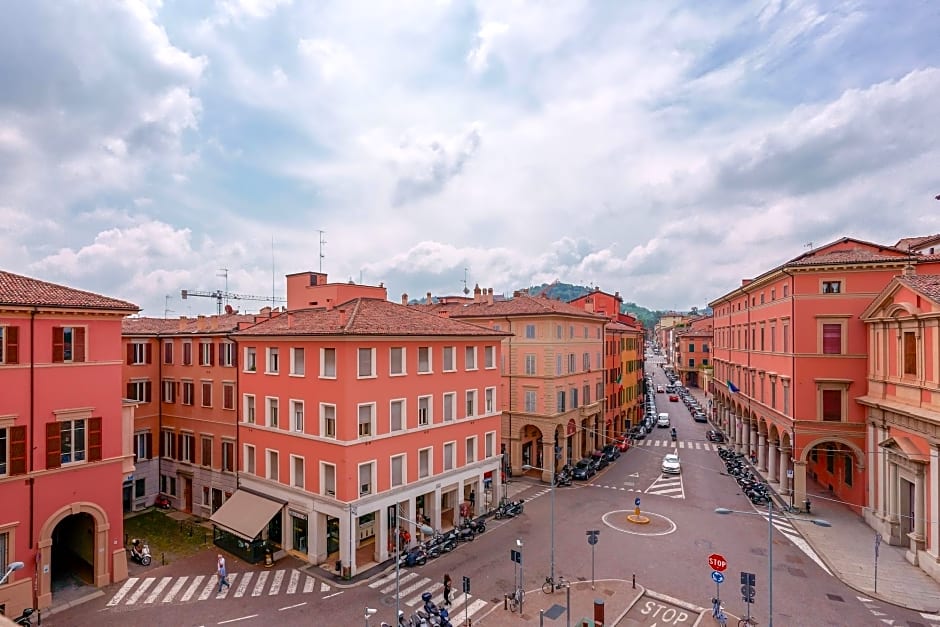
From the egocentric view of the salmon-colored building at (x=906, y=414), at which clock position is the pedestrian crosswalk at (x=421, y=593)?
The pedestrian crosswalk is roughly at 12 o'clock from the salmon-colored building.

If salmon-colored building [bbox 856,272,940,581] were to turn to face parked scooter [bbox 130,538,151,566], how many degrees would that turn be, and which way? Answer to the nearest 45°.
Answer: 0° — it already faces it

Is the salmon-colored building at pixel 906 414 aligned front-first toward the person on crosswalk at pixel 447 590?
yes

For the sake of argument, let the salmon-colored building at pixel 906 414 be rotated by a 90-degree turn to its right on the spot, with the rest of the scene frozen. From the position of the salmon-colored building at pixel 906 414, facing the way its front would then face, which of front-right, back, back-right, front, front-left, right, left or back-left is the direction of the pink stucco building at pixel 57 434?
left

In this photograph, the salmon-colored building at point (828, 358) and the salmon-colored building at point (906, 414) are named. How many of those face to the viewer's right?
0

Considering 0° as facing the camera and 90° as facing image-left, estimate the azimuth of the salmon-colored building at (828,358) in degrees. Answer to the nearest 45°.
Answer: approximately 45°

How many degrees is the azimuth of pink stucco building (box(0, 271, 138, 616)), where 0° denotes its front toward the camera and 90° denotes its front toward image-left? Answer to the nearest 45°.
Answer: approximately 315°

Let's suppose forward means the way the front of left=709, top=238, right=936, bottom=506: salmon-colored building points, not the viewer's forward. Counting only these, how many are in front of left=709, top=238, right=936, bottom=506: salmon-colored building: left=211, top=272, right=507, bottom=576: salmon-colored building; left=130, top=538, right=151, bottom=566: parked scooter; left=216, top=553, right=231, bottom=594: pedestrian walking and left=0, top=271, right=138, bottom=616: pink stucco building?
4
